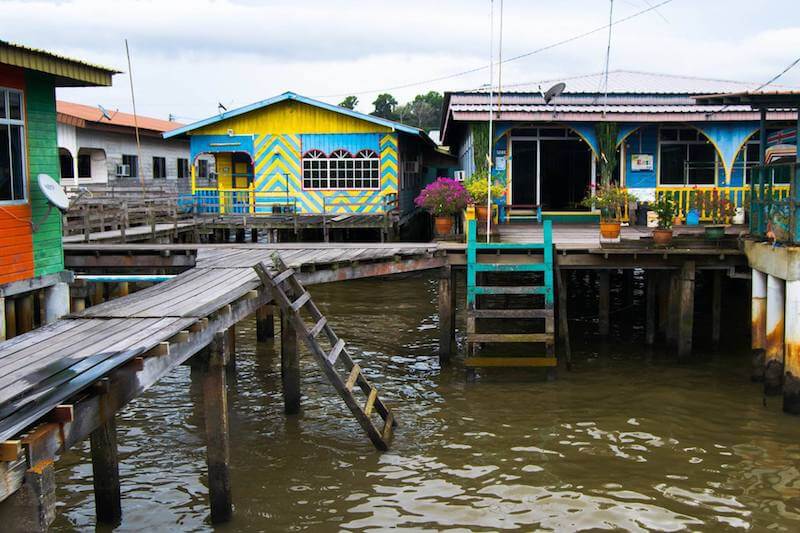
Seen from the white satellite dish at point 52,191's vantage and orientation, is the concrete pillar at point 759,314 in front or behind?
in front

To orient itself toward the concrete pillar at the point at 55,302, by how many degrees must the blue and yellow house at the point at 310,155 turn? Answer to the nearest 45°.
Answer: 0° — it already faces it

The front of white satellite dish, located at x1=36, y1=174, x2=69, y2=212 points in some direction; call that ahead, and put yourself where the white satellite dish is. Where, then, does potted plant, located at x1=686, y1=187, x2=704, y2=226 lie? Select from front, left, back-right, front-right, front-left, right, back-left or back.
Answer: front-left

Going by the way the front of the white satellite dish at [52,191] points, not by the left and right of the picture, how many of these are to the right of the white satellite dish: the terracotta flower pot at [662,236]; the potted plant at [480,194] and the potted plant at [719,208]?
0

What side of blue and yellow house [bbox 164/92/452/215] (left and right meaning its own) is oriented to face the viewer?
front

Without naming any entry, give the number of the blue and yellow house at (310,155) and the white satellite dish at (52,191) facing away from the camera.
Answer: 0

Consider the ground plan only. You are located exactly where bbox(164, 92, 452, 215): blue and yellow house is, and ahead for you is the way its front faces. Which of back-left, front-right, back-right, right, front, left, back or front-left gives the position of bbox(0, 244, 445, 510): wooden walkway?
front

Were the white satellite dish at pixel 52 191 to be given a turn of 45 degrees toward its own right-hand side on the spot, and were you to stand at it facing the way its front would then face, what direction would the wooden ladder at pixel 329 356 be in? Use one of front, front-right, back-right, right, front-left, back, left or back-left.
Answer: front-left

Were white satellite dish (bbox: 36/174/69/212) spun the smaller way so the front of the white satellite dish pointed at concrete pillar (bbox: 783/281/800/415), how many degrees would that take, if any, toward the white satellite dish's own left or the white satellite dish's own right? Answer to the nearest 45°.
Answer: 0° — it already faces it

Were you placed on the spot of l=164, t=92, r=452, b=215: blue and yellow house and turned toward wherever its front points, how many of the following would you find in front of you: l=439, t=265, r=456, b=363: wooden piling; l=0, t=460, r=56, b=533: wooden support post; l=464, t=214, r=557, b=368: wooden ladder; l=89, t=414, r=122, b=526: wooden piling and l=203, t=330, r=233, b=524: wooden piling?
5

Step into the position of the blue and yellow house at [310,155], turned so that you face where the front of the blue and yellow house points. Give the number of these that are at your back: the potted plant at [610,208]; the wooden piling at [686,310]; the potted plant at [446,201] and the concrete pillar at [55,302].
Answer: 0

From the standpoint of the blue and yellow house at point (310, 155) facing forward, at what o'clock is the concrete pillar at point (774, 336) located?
The concrete pillar is roughly at 11 o'clock from the blue and yellow house.

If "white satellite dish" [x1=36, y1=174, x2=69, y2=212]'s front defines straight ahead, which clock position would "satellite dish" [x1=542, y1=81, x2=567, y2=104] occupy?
The satellite dish is roughly at 10 o'clock from the white satellite dish.

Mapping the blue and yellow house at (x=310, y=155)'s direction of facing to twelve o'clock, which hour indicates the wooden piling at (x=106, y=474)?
The wooden piling is roughly at 12 o'clock from the blue and yellow house.

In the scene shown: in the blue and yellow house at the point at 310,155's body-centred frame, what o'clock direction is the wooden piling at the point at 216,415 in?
The wooden piling is roughly at 12 o'clock from the blue and yellow house.

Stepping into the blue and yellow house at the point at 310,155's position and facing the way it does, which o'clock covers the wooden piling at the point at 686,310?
The wooden piling is roughly at 11 o'clock from the blue and yellow house.
